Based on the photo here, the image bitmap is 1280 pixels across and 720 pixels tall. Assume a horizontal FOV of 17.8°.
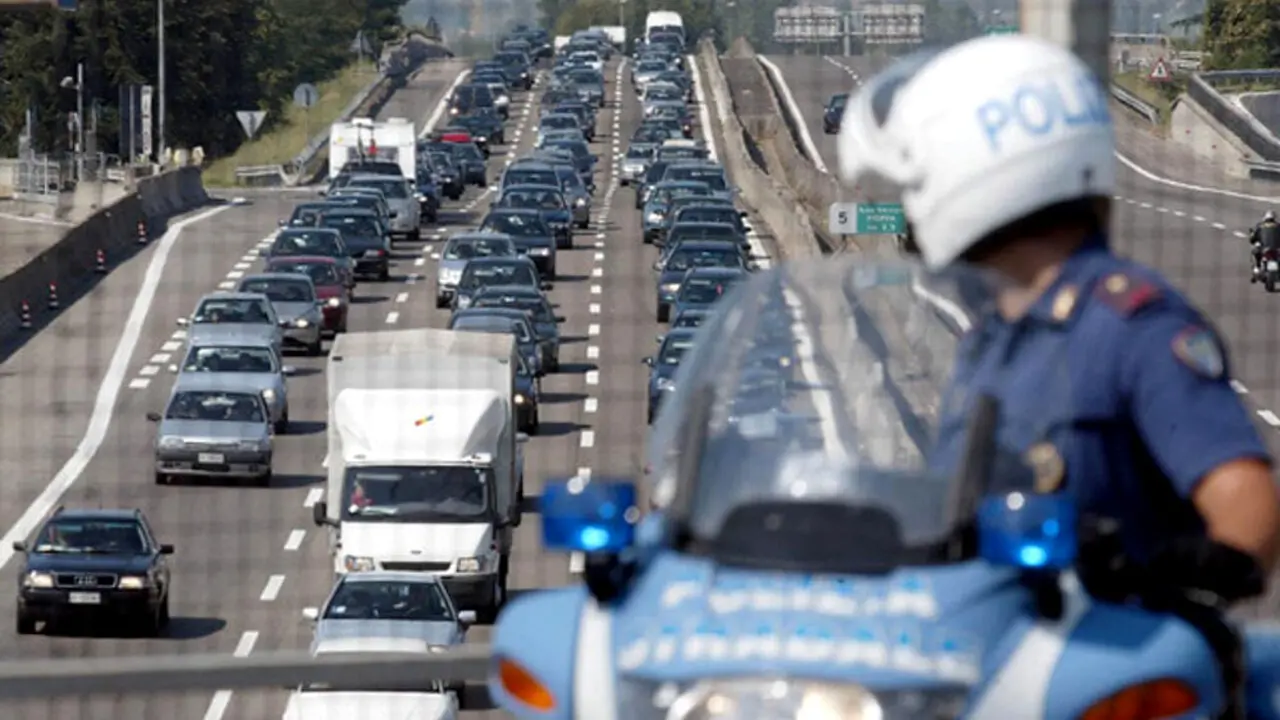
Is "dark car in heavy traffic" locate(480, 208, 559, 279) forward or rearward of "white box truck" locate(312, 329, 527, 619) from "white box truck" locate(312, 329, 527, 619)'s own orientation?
rearward

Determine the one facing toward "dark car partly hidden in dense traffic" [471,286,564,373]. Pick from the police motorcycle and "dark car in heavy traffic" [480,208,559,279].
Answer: "dark car in heavy traffic" [480,208,559,279]

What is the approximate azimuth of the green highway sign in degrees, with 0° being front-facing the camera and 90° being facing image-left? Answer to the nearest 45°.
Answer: approximately 0°

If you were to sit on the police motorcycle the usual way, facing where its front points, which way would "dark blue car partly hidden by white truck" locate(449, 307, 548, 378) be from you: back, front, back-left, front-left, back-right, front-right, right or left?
back

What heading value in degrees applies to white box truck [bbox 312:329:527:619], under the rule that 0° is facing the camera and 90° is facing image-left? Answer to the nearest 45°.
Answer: approximately 0°

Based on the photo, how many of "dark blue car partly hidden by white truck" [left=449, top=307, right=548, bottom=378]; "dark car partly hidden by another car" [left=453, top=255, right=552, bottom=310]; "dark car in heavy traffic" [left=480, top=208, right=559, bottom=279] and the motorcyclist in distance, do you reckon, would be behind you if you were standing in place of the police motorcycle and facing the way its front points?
4

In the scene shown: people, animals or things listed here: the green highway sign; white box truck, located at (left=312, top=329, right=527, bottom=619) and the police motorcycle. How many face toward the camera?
3

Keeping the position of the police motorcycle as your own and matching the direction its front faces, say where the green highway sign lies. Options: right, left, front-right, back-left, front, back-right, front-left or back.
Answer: back

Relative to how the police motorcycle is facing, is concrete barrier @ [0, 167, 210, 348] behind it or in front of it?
behind
